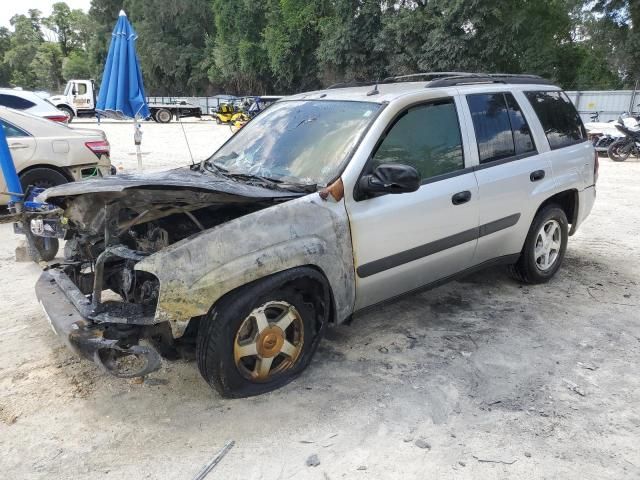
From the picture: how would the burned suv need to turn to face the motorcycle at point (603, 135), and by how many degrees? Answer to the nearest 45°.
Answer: approximately 180°

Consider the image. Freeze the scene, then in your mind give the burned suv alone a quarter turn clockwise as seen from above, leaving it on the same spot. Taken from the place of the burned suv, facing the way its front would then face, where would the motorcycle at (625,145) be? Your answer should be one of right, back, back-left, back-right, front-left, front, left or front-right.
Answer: right

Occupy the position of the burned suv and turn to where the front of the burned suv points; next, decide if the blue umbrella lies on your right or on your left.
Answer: on your right

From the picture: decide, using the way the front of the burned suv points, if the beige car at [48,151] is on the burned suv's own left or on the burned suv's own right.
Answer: on the burned suv's own right

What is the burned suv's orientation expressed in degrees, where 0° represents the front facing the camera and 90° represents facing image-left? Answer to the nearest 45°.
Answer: approximately 45°

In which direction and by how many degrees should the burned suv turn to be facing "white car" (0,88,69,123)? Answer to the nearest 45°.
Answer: approximately 90° to its right
